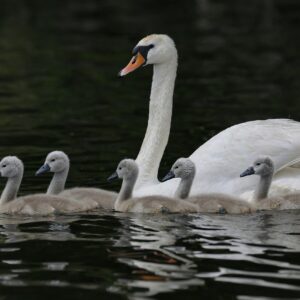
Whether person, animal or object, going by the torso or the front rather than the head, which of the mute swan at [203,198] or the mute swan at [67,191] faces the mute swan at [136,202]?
the mute swan at [203,198]

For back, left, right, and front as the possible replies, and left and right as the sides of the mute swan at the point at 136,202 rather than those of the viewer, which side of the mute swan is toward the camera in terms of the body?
left

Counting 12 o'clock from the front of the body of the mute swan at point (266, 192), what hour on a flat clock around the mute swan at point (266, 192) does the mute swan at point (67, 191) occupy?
the mute swan at point (67, 191) is roughly at 12 o'clock from the mute swan at point (266, 192).

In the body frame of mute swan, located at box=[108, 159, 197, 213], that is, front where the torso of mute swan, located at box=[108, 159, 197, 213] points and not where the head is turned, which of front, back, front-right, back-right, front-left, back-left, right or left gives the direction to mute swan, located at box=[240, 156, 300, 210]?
back

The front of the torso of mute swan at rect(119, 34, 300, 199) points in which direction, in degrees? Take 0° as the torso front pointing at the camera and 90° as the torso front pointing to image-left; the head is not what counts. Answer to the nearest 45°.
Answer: approximately 90°

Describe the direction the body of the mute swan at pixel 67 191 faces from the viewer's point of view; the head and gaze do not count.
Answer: to the viewer's left

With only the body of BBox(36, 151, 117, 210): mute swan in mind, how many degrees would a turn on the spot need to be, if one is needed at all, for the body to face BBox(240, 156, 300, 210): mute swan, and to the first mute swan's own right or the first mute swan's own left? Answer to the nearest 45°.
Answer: approximately 180°

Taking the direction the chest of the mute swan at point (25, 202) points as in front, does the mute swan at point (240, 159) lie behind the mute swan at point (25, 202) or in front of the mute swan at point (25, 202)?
behind

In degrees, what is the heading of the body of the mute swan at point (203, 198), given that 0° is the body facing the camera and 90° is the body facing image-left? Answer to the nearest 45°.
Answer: approximately 90°

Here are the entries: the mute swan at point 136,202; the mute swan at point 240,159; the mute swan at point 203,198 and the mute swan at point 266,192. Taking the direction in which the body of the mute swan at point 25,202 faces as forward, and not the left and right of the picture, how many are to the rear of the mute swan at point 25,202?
4

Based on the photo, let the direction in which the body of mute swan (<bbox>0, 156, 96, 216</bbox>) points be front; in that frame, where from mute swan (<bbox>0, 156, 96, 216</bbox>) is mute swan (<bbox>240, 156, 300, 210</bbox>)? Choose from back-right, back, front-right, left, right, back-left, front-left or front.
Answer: back

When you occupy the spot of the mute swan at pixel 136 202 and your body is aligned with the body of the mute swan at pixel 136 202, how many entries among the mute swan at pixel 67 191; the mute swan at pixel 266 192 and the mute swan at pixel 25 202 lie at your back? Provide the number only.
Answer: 1

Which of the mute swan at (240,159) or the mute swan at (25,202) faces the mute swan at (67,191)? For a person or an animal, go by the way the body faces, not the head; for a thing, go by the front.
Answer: the mute swan at (240,159)

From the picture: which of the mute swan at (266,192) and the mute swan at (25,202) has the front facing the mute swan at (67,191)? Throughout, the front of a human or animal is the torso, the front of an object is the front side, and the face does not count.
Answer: the mute swan at (266,192)

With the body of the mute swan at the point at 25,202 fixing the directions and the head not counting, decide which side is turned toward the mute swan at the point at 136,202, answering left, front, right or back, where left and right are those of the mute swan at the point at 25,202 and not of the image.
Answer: back
